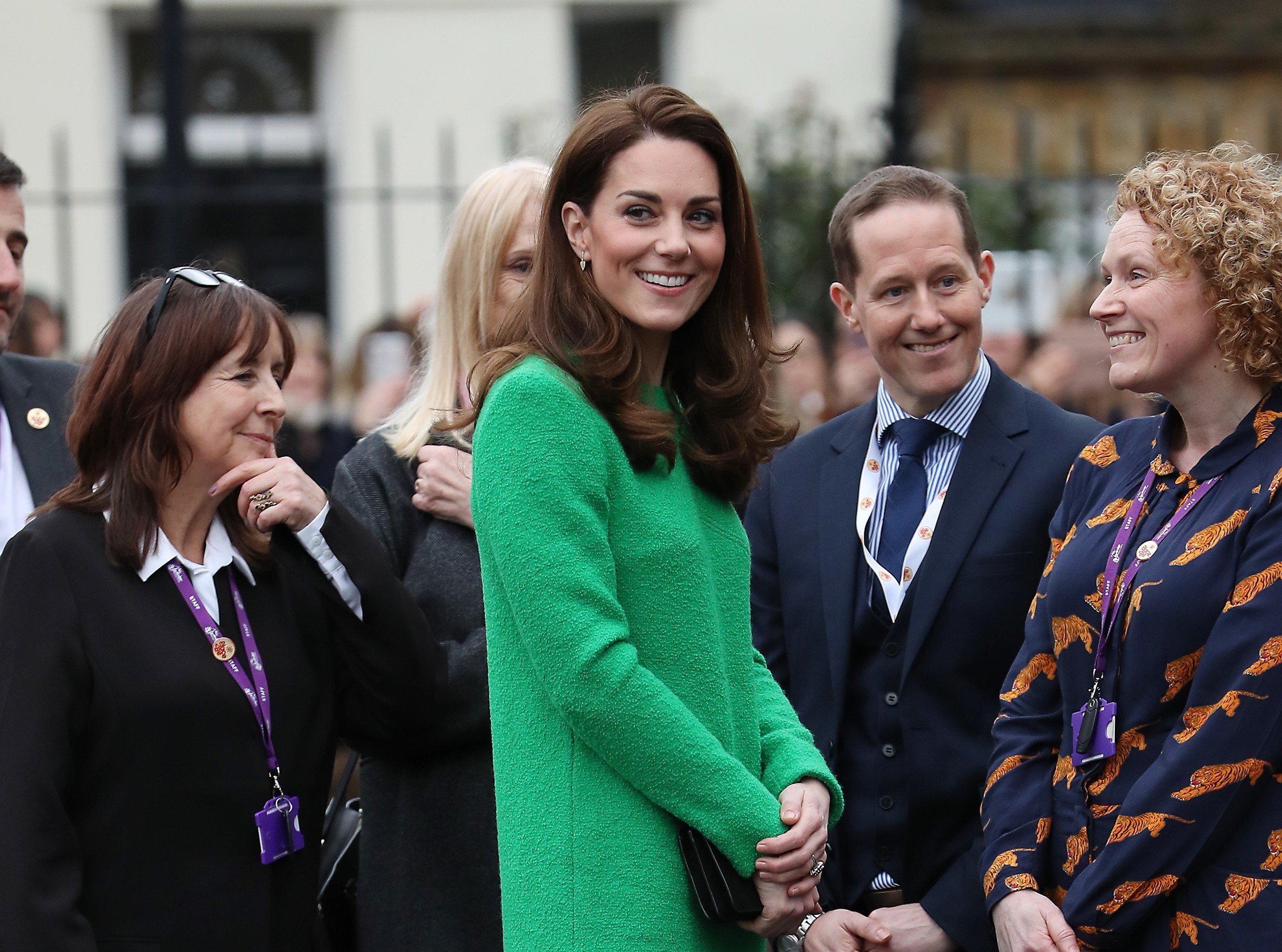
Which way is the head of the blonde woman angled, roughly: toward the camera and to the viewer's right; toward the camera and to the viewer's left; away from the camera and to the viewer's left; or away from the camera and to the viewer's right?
toward the camera and to the viewer's right

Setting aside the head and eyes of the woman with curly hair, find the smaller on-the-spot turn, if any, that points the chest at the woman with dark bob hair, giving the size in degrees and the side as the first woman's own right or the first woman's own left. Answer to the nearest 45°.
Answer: approximately 45° to the first woman's own right

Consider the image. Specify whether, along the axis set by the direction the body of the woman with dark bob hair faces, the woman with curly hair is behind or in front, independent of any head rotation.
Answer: in front

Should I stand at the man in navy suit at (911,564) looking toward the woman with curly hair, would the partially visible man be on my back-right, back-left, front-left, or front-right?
back-right

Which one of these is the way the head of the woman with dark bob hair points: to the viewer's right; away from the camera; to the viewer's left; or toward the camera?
to the viewer's right

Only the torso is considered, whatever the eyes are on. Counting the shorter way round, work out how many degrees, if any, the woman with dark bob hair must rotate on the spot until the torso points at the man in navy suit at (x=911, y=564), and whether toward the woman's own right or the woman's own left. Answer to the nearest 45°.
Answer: approximately 45° to the woman's own left

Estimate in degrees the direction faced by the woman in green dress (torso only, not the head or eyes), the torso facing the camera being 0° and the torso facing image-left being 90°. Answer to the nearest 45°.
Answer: approximately 315°

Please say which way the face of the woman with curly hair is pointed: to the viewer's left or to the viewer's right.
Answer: to the viewer's left

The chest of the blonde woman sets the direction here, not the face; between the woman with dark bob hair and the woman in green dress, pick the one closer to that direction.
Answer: the woman in green dress

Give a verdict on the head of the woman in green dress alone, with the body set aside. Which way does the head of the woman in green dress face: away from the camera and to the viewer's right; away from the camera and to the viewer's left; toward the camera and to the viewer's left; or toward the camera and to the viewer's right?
toward the camera and to the viewer's right

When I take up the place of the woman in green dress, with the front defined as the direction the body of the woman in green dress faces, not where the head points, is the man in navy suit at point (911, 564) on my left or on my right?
on my left

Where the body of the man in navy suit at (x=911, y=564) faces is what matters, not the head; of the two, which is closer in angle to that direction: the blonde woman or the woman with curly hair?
the woman with curly hair

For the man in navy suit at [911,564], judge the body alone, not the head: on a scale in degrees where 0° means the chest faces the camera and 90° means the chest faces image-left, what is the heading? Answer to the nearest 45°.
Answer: approximately 0°

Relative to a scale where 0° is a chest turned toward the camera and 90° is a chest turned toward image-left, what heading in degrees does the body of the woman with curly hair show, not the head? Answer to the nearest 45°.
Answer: approximately 45°

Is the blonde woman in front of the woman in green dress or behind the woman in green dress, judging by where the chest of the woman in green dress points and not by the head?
behind
